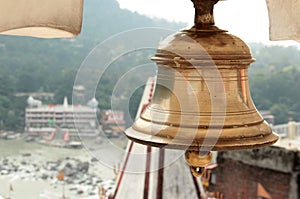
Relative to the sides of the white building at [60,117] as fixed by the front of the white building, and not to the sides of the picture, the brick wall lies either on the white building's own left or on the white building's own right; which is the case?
on the white building's own left

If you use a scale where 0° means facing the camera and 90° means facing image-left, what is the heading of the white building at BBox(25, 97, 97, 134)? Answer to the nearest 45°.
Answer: approximately 0°

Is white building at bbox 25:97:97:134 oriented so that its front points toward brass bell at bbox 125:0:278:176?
yes

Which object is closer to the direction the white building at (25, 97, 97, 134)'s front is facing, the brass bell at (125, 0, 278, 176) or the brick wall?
the brass bell

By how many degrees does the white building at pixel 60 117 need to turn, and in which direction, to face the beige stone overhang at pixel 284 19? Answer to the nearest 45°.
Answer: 0° — it already faces it
